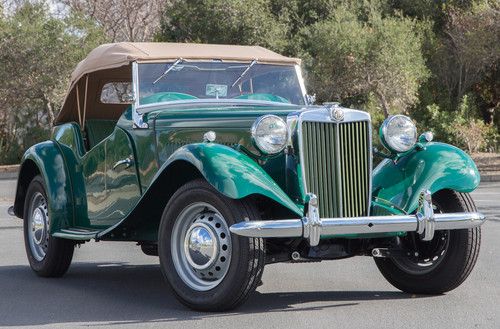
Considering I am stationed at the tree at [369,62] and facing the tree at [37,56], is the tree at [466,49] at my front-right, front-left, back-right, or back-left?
back-right

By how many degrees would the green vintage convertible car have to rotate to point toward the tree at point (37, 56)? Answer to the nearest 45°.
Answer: approximately 135° to its left

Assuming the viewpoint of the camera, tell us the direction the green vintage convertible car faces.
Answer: facing the viewer and to the right of the viewer

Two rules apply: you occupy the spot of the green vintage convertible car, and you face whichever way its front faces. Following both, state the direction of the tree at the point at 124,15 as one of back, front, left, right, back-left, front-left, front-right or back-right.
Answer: back-left

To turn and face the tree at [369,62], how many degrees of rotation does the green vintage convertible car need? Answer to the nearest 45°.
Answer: approximately 135° to its left

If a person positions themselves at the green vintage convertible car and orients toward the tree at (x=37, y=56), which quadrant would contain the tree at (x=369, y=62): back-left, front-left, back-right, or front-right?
front-right

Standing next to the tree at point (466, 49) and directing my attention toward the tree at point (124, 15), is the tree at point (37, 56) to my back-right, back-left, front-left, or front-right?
front-left

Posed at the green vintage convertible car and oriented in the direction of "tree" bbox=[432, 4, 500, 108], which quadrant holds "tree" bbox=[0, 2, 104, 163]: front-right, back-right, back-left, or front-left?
front-left
